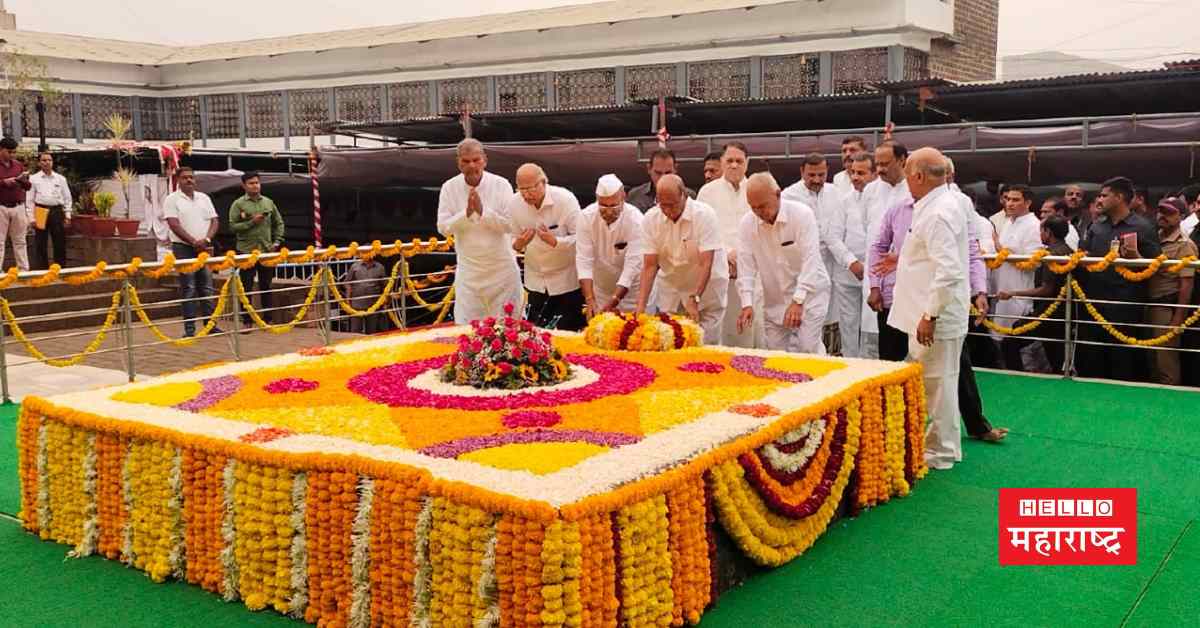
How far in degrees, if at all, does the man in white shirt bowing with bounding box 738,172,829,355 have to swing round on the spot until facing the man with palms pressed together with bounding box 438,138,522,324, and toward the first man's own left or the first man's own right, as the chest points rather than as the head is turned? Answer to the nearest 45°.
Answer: approximately 45° to the first man's own right

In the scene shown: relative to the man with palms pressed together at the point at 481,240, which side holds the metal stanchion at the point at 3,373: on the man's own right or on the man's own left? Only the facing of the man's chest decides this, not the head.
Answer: on the man's own right

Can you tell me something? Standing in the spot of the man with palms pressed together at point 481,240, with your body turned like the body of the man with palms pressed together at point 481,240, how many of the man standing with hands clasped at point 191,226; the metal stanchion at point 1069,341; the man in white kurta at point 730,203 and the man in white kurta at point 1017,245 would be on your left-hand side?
3

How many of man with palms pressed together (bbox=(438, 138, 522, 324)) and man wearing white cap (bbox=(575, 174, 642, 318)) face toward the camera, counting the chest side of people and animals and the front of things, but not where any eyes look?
2

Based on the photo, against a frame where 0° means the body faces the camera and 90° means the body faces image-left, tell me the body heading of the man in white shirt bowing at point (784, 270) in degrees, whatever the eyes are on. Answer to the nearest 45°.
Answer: approximately 45°

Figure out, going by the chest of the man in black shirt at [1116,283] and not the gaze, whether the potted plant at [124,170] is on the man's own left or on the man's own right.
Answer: on the man's own right
